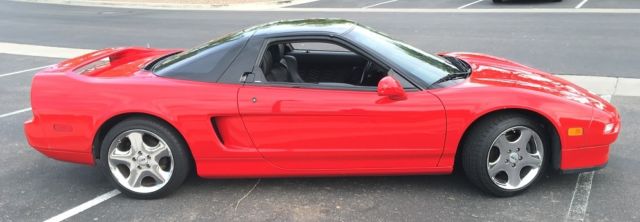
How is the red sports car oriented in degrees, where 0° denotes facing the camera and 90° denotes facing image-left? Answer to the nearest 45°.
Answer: approximately 270°
